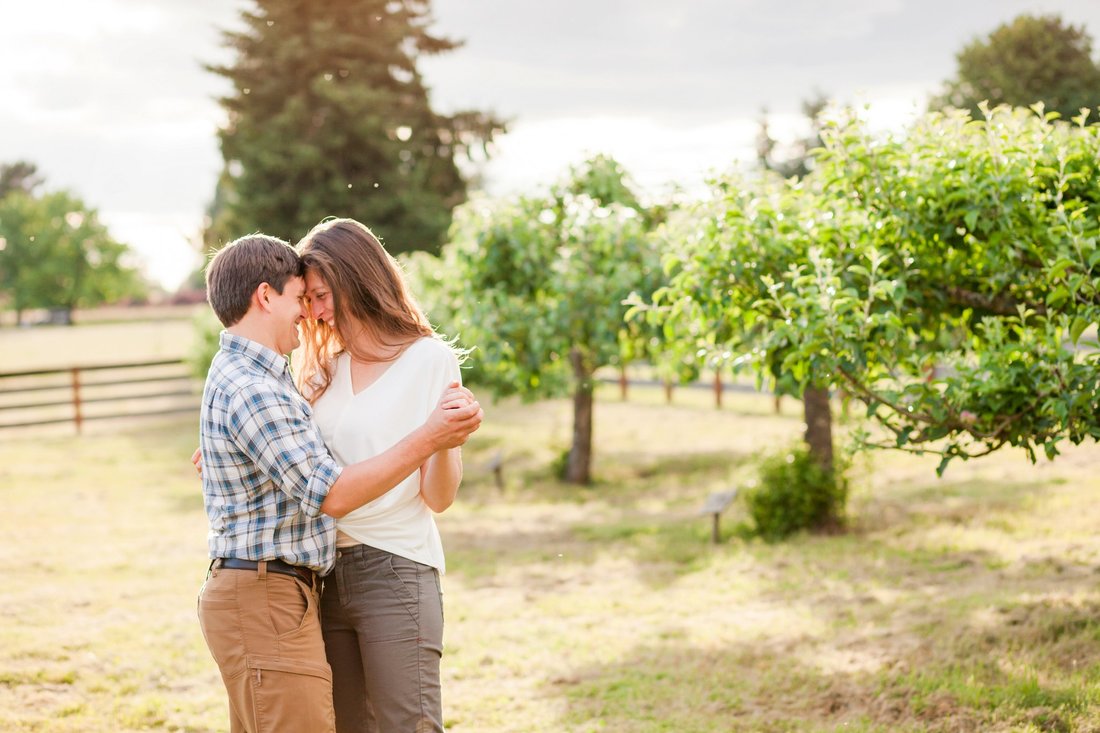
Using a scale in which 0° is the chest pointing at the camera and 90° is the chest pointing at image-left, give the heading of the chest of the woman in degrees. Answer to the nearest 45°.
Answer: approximately 45°

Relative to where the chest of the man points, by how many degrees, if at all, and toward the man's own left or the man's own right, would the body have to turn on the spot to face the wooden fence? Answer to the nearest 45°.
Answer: approximately 90° to the man's own left

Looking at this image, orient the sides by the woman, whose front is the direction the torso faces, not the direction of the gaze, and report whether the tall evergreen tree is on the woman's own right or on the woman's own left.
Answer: on the woman's own right

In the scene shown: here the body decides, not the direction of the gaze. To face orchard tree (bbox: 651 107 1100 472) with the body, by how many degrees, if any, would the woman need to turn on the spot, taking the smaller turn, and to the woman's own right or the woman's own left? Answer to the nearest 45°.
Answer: approximately 180°

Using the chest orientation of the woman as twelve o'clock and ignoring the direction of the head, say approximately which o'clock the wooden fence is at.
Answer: The wooden fence is roughly at 4 o'clock from the woman.

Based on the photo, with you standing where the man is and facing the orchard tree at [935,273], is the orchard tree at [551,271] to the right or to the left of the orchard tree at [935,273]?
left

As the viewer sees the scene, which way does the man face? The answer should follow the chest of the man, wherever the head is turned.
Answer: to the viewer's right

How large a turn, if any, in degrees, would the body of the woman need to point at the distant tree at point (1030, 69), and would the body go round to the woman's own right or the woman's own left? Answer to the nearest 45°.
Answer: approximately 180°

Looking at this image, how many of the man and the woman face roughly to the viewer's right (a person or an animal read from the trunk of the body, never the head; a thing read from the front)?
1

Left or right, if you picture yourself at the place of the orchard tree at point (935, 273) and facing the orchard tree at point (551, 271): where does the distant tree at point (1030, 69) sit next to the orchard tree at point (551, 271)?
right

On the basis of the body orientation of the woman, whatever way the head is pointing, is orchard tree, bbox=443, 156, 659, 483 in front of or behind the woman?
behind
